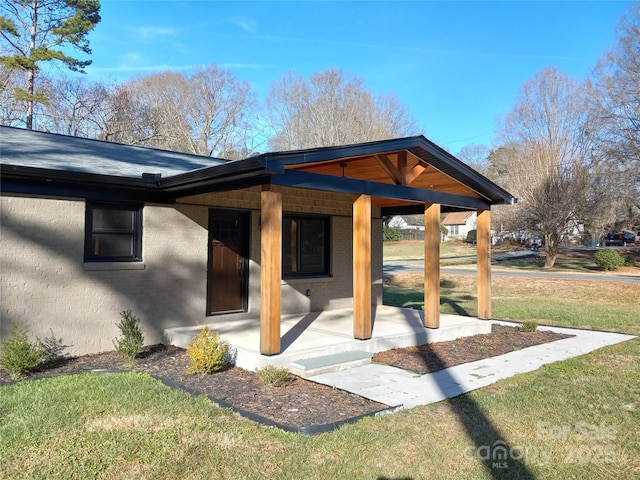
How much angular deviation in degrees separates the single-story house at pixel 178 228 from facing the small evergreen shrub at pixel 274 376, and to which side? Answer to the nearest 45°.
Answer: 0° — it already faces it

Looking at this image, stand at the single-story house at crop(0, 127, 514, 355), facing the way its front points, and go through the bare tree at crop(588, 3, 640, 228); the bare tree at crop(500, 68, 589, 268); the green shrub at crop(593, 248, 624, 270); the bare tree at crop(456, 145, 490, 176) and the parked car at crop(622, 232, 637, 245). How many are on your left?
5

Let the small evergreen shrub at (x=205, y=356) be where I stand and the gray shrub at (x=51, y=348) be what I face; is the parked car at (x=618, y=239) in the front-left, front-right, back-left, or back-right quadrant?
back-right

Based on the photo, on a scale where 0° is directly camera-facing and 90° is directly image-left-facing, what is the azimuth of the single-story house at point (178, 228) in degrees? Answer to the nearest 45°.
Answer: approximately 315°

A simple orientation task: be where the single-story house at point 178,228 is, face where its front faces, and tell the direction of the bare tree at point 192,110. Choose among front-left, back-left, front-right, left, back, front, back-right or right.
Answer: back-left

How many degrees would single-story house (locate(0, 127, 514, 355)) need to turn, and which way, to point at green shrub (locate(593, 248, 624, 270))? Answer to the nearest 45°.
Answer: approximately 90° to its left

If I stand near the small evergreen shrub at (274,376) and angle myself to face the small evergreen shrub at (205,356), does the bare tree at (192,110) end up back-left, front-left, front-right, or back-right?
front-right

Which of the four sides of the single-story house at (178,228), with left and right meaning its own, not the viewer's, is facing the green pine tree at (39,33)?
back

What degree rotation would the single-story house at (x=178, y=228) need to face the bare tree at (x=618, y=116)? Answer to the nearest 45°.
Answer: approximately 90° to its left

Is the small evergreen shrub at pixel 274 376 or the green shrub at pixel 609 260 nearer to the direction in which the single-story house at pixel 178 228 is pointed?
the small evergreen shrub

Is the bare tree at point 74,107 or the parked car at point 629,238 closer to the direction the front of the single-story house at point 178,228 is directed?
the parked car

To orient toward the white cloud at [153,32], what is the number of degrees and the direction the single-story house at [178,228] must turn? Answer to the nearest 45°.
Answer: approximately 135° to its left

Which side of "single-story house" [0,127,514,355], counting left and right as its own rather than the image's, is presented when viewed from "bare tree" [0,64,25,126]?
back

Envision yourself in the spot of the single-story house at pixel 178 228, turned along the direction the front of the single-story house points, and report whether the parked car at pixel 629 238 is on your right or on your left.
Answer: on your left
